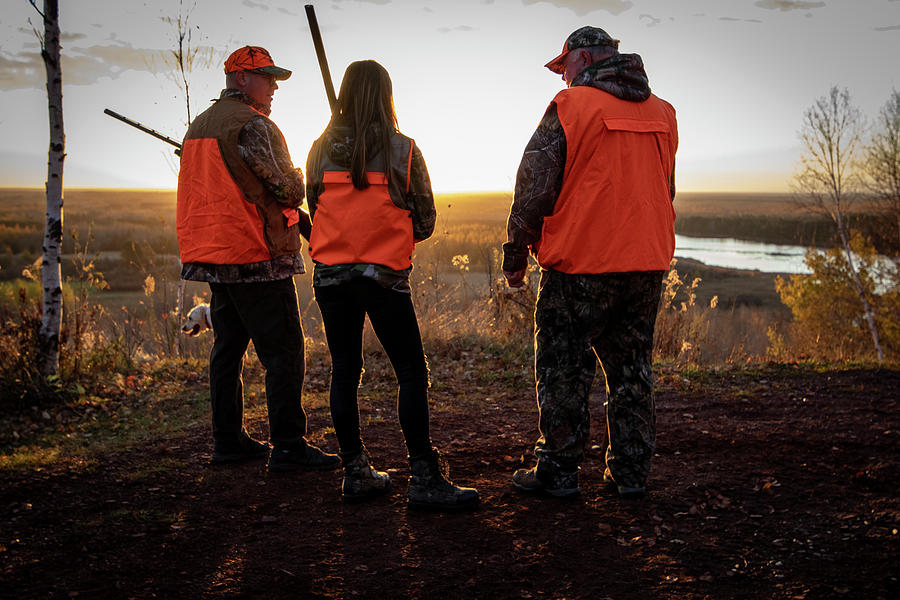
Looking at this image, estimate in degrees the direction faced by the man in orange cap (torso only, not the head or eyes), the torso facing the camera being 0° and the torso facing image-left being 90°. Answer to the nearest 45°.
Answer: approximately 225°

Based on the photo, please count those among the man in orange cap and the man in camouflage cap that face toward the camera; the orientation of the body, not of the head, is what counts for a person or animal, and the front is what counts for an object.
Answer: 0

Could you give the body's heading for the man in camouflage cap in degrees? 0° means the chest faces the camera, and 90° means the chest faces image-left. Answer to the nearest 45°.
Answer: approximately 135°

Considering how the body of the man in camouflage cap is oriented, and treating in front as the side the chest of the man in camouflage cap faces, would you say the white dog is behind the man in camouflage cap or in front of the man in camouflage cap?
in front

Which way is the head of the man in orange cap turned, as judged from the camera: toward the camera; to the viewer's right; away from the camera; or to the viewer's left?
to the viewer's right

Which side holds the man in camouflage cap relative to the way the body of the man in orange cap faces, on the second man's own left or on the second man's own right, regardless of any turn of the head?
on the second man's own right

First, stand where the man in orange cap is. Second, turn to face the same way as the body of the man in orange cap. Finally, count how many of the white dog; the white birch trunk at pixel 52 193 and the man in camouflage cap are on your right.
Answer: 1

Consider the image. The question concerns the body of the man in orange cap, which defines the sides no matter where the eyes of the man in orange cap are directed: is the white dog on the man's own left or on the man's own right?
on the man's own left

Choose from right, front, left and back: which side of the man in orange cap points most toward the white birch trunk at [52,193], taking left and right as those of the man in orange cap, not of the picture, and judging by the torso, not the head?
left
